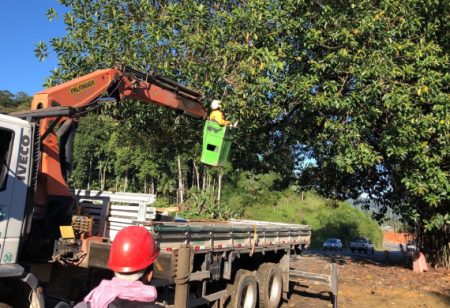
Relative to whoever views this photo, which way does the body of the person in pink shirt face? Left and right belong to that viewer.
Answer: facing away from the viewer and to the right of the viewer

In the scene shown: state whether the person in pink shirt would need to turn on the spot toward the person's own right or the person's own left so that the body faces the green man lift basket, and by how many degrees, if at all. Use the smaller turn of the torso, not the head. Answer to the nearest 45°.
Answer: approximately 45° to the person's own left

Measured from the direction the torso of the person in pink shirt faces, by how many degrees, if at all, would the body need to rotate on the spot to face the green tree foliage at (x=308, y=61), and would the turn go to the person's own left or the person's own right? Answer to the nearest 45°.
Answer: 0° — they already face it

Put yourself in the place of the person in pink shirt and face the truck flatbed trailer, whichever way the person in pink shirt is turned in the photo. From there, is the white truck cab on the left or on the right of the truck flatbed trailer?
left

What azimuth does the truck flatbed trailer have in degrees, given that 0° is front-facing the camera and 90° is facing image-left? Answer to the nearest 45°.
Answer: approximately 45°
